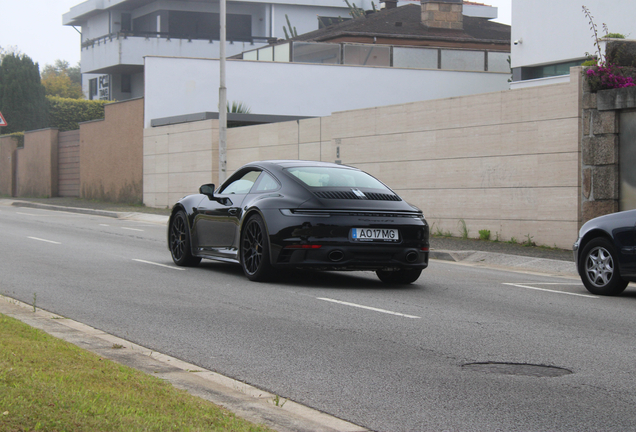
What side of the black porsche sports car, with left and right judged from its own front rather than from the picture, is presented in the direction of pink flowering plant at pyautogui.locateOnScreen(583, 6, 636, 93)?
right

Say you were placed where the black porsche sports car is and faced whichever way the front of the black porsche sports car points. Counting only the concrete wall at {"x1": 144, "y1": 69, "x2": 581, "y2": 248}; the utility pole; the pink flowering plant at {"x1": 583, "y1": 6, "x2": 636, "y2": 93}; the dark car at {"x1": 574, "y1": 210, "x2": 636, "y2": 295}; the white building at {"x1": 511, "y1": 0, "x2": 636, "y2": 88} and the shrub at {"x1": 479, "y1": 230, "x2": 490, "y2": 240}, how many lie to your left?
0

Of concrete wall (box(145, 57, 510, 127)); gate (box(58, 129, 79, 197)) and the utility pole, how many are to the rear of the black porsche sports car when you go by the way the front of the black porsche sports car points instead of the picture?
0

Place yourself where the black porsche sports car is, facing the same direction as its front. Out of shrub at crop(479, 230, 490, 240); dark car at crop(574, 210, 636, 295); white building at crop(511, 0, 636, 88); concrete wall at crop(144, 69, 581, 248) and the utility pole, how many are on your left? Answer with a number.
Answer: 0

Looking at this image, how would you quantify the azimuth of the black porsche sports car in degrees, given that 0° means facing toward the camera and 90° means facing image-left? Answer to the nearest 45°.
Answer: approximately 135°

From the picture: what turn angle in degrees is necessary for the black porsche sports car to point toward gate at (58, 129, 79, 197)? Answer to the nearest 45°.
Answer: approximately 45° to its right

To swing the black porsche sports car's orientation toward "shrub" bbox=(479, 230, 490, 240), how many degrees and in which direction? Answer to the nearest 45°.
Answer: approximately 90° to its right

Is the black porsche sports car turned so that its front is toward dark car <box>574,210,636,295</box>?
no

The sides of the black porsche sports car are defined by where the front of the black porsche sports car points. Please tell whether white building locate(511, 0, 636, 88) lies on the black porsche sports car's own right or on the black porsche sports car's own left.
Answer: on the black porsche sports car's own right

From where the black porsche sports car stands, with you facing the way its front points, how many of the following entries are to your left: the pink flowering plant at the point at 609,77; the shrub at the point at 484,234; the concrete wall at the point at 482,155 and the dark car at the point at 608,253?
0

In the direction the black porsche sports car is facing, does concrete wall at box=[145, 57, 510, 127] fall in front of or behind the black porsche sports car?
in front

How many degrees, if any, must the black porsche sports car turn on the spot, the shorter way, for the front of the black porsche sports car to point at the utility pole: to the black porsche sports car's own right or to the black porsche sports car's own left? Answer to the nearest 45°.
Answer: approximately 45° to the black porsche sports car's own right

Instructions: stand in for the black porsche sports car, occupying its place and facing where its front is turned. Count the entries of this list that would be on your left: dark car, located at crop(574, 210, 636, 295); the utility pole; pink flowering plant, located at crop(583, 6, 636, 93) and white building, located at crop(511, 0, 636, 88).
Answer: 0

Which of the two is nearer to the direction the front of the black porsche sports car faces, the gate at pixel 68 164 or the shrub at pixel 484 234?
the gate

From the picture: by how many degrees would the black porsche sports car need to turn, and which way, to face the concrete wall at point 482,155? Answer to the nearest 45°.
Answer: approximately 90° to its right
